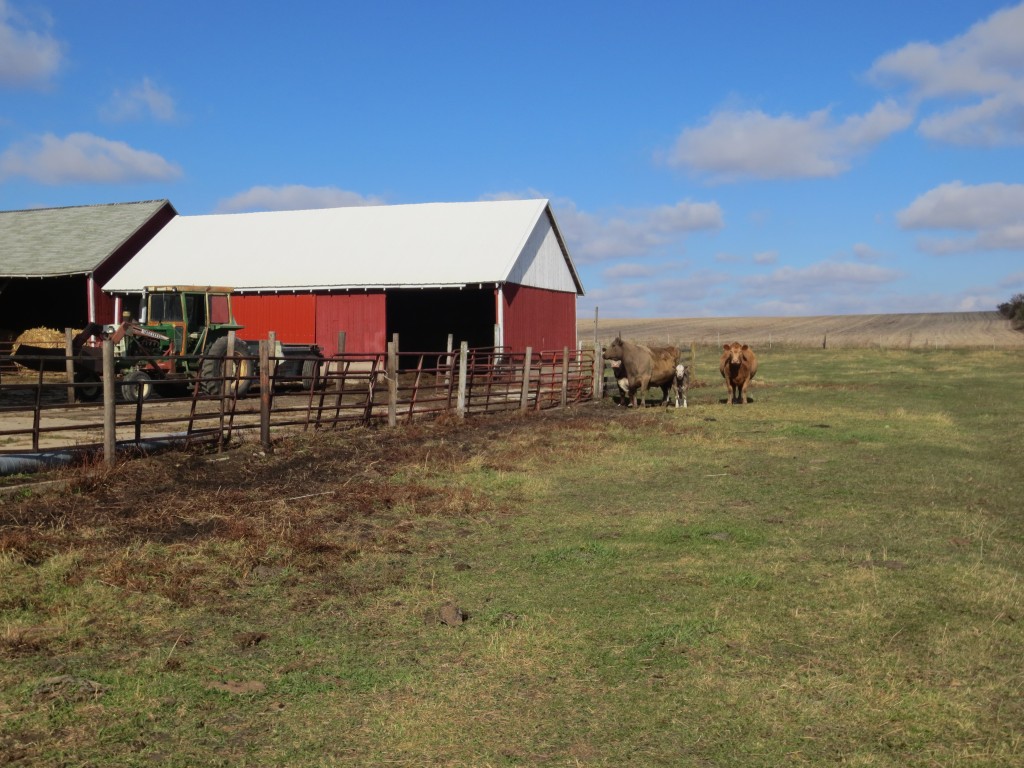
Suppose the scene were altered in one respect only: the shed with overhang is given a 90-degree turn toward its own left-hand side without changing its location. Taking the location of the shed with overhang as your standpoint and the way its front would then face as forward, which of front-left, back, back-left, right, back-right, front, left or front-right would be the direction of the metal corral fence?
front-right

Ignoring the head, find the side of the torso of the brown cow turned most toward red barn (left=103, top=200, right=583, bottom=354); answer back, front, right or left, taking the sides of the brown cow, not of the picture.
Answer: right

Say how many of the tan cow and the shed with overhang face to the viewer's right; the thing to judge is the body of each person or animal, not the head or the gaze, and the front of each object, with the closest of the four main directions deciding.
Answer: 0

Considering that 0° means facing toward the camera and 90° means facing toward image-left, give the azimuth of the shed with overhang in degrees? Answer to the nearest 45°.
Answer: approximately 45°

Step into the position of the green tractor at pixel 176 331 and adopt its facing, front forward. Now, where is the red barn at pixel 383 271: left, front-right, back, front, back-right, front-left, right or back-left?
back

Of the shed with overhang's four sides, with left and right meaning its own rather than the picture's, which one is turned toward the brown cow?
left
